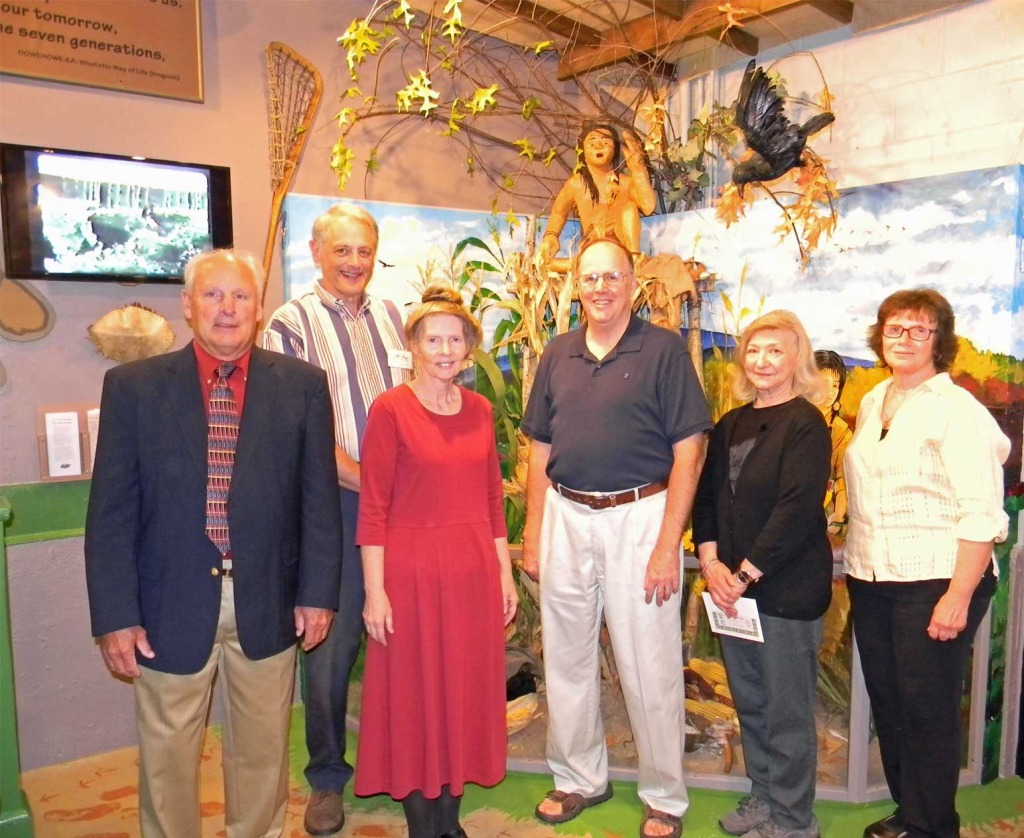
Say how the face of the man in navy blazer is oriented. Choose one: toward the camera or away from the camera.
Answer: toward the camera

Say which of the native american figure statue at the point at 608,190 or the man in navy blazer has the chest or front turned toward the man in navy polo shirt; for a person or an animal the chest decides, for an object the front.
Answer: the native american figure statue

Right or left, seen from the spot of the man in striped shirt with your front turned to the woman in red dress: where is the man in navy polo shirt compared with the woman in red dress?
left

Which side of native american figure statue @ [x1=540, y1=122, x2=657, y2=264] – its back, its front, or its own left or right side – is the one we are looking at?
front

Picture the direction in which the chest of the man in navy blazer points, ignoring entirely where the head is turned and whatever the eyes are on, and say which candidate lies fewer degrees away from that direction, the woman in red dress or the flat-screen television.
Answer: the woman in red dress

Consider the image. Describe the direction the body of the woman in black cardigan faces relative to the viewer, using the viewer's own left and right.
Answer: facing the viewer and to the left of the viewer

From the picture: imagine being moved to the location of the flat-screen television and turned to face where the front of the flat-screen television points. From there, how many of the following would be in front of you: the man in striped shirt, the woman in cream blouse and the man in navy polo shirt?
3

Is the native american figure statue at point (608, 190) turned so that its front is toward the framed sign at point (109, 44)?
no

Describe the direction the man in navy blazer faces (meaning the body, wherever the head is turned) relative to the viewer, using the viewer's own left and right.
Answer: facing the viewer

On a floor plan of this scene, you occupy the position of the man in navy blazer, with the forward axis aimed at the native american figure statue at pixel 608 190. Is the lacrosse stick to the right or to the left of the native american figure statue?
left

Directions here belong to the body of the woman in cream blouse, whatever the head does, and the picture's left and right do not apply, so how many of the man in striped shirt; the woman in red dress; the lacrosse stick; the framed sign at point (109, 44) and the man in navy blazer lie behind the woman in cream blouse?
0

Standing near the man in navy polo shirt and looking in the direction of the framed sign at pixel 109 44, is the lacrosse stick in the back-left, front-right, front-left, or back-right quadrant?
front-right

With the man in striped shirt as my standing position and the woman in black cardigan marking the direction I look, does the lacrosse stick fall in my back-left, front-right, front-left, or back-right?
back-left

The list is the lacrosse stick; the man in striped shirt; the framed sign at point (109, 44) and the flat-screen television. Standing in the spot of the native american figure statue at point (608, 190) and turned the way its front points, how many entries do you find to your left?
0

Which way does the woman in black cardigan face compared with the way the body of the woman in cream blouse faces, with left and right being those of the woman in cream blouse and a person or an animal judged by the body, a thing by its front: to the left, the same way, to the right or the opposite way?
the same way

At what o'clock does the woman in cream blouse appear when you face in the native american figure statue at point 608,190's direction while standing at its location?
The woman in cream blouse is roughly at 11 o'clock from the native american figure statue.

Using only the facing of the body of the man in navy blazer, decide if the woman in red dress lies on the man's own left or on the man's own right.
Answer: on the man's own left

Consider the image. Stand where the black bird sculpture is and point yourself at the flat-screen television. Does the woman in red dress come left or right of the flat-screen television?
left

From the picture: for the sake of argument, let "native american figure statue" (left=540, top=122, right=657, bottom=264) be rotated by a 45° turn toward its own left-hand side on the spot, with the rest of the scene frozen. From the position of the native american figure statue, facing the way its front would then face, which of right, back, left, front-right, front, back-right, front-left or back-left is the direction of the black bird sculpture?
front-left

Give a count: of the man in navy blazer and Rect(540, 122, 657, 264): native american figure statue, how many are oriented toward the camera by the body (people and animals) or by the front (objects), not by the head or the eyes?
2
